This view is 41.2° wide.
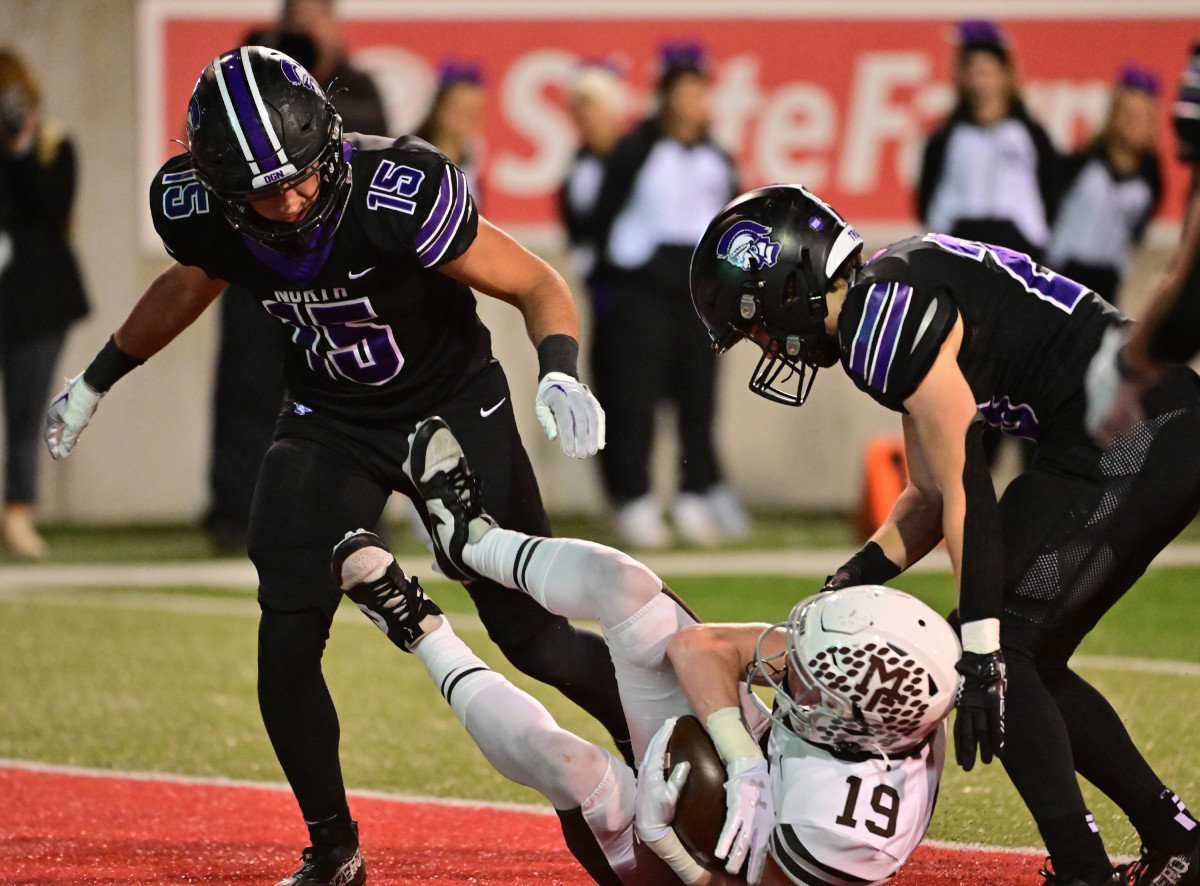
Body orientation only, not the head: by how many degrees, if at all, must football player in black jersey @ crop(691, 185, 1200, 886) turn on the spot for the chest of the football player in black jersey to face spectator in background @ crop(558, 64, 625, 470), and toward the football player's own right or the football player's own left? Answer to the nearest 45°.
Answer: approximately 90° to the football player's own right

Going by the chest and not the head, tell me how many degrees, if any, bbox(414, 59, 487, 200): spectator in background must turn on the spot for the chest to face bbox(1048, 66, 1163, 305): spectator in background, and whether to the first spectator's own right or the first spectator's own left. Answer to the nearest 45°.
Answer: approximately 45° to the first spectator's own left

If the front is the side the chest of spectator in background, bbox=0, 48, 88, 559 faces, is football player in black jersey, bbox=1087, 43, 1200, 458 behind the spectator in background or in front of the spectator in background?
in front

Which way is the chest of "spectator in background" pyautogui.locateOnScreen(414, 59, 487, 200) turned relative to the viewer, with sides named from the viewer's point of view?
facing the viewer and to the right of the viewer

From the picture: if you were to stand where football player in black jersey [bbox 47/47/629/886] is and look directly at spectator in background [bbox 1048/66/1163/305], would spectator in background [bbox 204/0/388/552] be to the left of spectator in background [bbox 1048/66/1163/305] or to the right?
left

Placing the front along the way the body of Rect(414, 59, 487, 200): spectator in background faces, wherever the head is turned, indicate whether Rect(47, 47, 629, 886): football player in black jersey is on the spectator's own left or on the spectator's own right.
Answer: on the spectator's own right

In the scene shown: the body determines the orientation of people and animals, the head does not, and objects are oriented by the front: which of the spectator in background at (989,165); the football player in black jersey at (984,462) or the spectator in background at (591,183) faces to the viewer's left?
the football player in black jersey

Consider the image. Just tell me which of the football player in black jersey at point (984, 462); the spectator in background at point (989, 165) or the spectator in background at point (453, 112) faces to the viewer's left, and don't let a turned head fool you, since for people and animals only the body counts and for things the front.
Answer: the football player in black jersey
